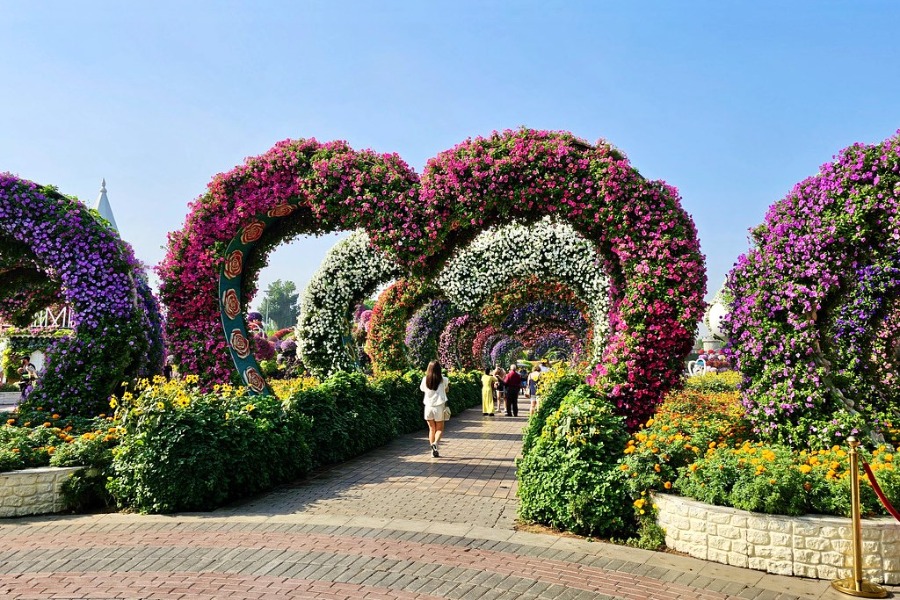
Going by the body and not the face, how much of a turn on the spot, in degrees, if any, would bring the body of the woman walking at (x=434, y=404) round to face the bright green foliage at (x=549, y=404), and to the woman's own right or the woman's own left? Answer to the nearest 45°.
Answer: approximately 135° to the woman's own right

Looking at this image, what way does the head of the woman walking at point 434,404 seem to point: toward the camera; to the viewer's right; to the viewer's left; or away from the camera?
away from the camera

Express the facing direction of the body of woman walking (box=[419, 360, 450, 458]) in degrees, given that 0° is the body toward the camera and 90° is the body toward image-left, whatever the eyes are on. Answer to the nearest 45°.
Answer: approximately 180°

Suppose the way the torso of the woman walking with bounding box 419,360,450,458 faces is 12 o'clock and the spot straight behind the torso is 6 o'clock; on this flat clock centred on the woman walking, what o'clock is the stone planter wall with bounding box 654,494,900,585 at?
The stone planter wall is roughly at 5 o'clock from the woman walking.

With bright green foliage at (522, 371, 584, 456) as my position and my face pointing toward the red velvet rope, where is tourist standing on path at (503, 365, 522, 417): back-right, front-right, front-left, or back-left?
back-left

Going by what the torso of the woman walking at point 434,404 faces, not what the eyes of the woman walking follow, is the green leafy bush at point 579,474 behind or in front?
behind

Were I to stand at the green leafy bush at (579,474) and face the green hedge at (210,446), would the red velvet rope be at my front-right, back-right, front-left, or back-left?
back-left
